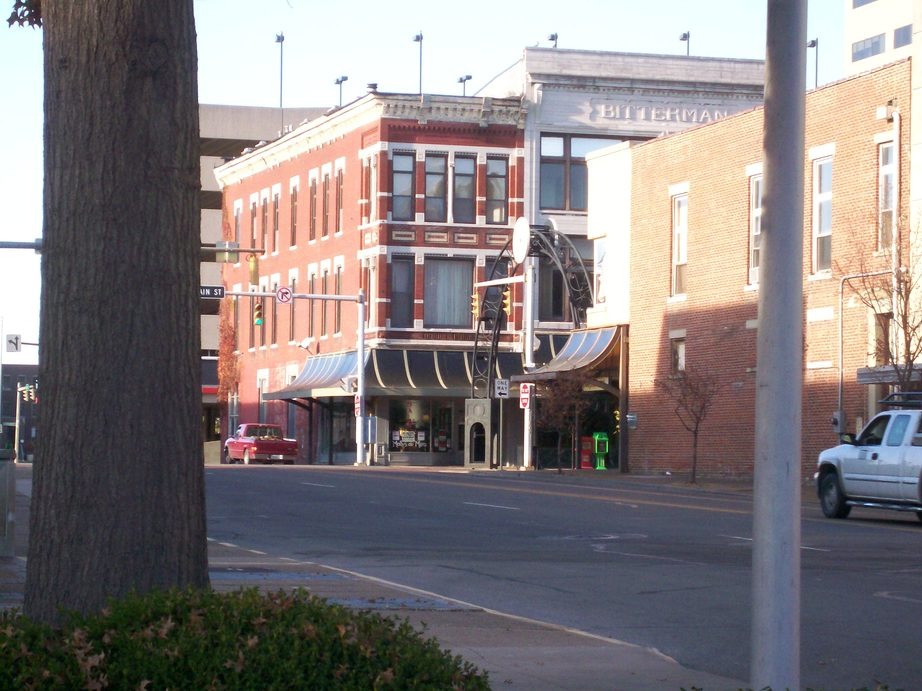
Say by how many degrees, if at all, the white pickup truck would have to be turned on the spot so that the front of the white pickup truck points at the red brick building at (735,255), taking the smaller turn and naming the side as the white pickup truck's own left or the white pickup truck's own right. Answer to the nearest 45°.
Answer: approximately 45° to the white pickup truck's own right

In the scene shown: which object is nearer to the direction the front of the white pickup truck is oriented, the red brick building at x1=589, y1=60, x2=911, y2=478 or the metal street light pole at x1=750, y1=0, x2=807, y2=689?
the red brick building

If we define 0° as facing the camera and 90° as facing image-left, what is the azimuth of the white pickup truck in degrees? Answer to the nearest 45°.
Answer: approximately 135°
